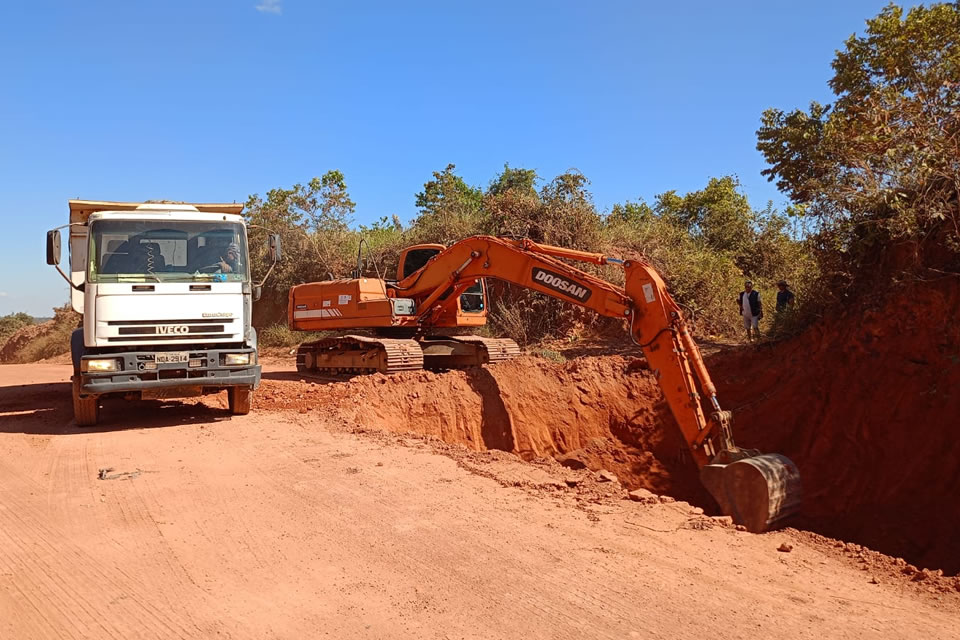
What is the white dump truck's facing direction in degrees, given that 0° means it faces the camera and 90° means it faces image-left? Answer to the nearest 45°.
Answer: approximately 0°

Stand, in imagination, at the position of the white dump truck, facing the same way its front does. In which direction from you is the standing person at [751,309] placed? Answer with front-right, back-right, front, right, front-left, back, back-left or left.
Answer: left

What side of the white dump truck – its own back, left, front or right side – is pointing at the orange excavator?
left

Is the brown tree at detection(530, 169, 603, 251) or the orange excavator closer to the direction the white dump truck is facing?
the orange excavator

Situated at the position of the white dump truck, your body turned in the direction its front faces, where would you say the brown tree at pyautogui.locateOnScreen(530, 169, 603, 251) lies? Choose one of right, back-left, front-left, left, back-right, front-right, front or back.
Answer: back-left

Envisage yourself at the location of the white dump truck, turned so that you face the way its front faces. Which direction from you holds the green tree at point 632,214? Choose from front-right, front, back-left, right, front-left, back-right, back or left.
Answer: back-left

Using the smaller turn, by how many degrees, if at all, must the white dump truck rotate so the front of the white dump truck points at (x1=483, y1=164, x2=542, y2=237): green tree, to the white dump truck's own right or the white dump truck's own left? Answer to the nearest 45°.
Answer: approximately 135° to the white dump truck's own left

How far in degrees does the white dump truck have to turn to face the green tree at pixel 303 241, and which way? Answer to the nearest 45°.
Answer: approximately 180°
